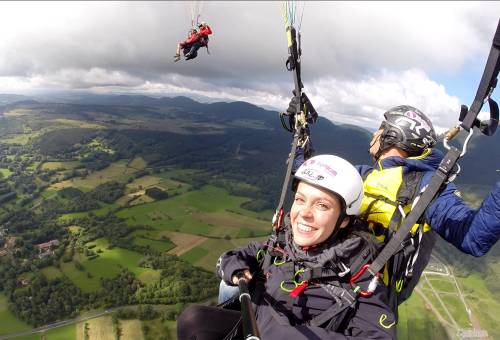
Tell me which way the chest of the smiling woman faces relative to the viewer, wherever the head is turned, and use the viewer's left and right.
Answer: facing the viewer and to the left of the viewer

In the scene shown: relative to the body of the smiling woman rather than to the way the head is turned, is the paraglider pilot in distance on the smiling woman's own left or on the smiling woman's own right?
on the smiling woman's own right
